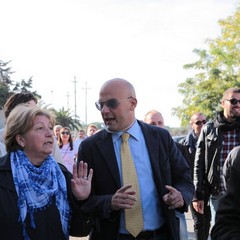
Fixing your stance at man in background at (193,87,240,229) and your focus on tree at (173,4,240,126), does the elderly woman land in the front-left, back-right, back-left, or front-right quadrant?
back-left

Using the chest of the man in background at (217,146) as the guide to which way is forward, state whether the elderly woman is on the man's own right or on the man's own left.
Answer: on the man's own right

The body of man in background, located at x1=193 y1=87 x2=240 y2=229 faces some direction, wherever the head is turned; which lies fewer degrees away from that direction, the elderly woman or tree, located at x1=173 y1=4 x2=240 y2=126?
the elderly woman

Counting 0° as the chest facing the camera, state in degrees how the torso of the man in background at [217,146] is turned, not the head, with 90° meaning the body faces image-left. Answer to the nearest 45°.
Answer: approximately 315°

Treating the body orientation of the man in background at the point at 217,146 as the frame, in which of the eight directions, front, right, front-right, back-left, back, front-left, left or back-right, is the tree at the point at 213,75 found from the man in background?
back-left
